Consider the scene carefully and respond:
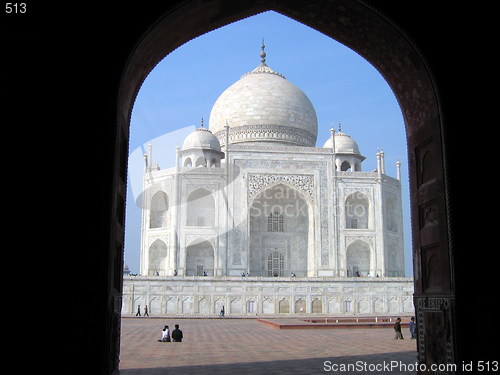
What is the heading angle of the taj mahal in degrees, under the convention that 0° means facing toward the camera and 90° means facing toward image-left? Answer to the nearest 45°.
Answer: approximately 0°
